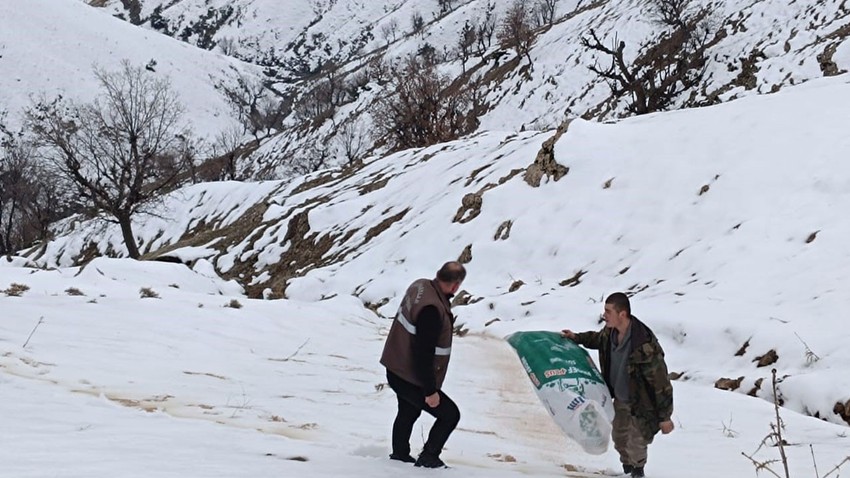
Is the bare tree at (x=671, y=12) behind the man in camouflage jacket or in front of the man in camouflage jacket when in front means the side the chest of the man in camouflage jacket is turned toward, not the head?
behind

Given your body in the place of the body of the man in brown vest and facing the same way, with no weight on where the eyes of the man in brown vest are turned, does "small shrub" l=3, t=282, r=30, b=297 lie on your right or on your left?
on your left

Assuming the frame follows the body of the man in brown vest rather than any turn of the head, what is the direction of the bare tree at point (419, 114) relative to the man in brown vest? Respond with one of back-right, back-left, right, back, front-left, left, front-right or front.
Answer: left

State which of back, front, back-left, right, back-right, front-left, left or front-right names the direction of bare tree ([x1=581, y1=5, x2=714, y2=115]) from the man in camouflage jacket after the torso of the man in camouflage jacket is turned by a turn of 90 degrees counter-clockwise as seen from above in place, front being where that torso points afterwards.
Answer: back-left

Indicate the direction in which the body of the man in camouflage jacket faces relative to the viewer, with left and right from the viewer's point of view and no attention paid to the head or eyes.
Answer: facing the viewer and to the left of the viewer

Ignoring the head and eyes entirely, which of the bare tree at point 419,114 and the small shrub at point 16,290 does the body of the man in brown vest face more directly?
the bare tree

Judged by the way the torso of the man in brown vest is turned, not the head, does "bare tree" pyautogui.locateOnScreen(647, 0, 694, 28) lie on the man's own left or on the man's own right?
on the man's own left

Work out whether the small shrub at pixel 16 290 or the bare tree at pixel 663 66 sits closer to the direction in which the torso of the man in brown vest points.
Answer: the bare tree

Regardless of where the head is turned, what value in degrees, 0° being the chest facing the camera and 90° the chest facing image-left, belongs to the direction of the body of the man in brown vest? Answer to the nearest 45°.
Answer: approximately 270°

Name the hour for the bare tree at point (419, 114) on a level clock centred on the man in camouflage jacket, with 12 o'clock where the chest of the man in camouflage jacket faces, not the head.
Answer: The bare tree is roughly at 4 o'clock from the man in camouflage jacket.

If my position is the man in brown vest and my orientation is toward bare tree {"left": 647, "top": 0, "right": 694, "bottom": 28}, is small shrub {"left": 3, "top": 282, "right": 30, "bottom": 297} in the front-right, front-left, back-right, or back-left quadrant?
front-left
